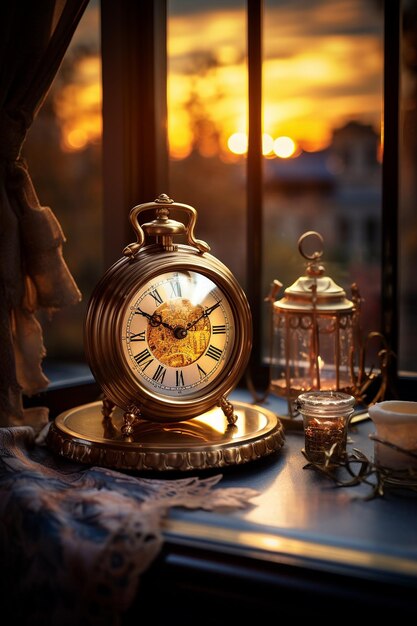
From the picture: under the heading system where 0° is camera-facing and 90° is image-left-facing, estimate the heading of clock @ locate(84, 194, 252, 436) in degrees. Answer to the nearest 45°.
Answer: approximately 315°
